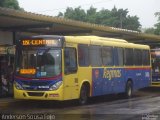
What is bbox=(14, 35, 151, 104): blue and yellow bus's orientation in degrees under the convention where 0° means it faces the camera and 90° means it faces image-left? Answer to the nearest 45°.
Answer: approximately 45°

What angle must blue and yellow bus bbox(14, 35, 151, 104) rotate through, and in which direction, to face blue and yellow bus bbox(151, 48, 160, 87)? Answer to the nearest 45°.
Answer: approximately 180°
